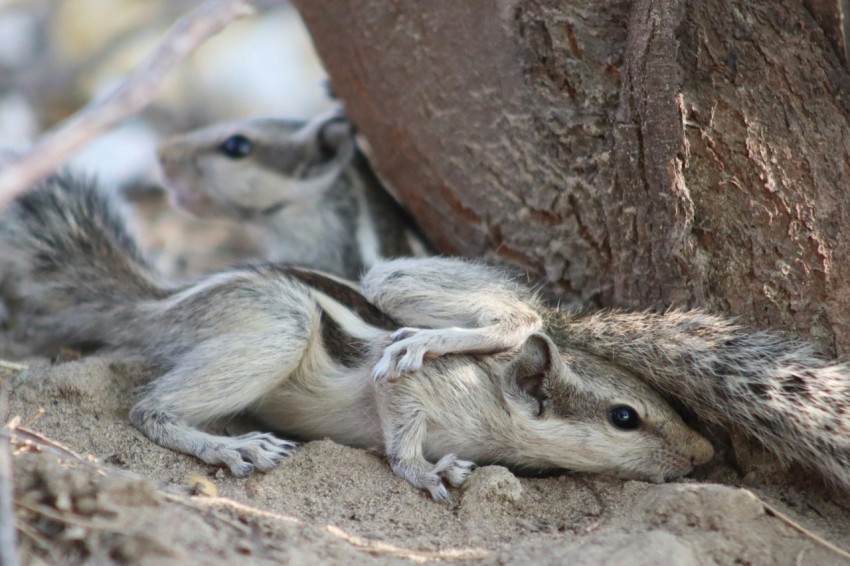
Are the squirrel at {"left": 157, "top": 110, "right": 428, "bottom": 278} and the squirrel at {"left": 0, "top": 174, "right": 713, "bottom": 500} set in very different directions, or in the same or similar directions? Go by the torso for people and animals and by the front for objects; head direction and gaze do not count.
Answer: very different directions

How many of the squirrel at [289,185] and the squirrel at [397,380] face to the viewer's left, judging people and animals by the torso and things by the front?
1

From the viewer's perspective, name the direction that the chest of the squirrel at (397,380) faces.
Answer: to the viewer's right

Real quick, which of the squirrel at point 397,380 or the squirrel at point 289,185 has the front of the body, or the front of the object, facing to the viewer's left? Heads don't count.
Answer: the squirrel at point 289,185

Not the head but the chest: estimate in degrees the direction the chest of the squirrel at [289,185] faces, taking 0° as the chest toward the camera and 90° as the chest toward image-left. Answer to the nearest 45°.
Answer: approximately 90°

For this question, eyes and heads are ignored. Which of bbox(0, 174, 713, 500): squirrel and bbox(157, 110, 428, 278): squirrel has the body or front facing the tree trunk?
bbox(0, 174, 713, 500): squirrel

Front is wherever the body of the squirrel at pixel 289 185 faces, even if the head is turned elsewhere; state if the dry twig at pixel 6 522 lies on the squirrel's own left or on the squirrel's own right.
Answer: on the squirrel's own left
